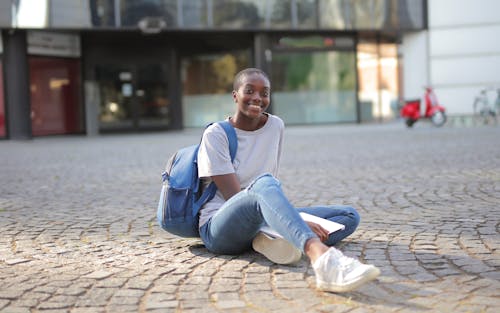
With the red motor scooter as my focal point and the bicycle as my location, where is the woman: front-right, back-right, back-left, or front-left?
front-left

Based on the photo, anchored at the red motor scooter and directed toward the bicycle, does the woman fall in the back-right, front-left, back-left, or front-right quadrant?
back-right

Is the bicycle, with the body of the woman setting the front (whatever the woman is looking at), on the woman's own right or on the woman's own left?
on the woman's own left

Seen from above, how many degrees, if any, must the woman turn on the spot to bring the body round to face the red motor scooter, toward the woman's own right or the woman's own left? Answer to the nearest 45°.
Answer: approximately 135° to the woman's own left

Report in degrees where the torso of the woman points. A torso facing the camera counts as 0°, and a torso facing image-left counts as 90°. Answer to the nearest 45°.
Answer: approximately 315°

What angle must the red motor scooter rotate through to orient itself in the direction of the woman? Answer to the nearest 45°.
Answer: approximately 90° to its right

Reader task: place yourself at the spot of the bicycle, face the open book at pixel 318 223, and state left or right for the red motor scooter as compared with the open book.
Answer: right
